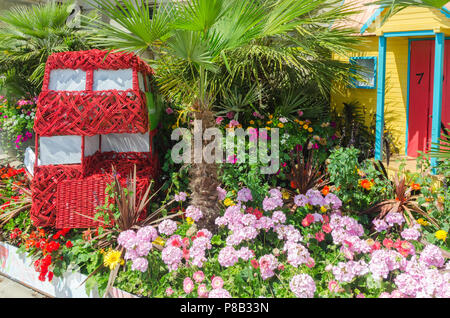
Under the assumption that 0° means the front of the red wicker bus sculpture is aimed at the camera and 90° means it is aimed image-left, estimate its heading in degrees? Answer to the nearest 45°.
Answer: approximately 0°

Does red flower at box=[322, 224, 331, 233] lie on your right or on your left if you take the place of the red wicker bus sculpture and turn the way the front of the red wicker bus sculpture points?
on your left

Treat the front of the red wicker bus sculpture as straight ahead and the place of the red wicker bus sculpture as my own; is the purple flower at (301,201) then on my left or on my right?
on my left

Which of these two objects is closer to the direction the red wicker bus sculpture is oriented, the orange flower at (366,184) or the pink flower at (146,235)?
the pink flower

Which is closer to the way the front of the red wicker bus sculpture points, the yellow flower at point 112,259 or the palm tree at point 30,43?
the yellow flower

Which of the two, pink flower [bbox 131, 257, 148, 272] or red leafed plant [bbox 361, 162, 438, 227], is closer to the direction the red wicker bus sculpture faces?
the pink flower

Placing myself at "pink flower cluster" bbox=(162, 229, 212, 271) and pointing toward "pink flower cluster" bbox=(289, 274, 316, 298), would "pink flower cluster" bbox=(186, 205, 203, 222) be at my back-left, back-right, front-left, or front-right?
back-left
